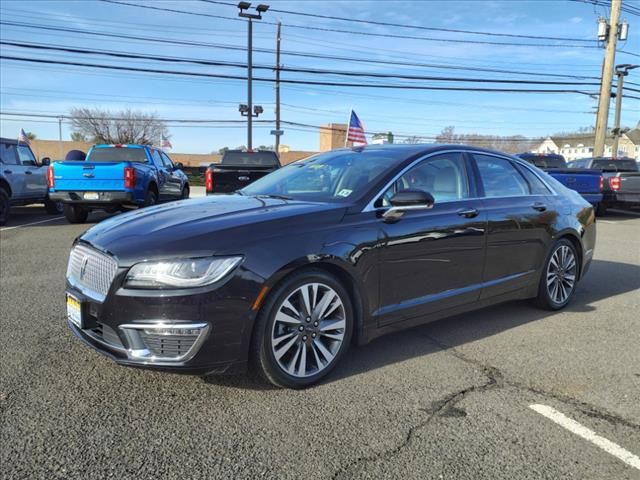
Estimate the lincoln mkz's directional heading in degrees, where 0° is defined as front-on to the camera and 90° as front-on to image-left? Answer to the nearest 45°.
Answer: approximately 45°

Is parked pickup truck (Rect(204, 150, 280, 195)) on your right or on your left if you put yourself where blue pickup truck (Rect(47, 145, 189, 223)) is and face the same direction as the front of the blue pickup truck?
on your right

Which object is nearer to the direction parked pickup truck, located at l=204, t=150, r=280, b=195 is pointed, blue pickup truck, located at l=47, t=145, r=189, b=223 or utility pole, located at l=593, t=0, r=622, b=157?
the utility pole

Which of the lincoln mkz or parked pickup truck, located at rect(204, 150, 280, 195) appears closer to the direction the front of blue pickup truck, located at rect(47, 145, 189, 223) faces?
the parked pickup truck

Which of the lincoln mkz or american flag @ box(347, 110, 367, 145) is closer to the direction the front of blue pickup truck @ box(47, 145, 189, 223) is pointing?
the american flag

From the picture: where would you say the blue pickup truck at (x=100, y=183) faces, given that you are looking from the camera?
facing away from the viewer and to the right of the viewer

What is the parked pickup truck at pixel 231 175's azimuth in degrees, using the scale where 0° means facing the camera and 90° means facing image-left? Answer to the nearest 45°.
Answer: approximately 180°

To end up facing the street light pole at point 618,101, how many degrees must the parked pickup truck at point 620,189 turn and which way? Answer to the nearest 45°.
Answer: approximately 45° to its right

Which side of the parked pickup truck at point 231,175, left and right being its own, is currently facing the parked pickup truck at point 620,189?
right

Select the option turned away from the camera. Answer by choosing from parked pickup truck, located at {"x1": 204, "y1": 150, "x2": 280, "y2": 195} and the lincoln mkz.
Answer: the parked pickup truck

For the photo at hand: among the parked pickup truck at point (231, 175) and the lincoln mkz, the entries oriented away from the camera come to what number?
1

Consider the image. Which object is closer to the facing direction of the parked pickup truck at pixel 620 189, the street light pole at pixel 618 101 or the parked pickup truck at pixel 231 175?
the street light pole

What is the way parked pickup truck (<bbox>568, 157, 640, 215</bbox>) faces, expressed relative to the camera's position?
facing away from the viewer and to the left of the viewer

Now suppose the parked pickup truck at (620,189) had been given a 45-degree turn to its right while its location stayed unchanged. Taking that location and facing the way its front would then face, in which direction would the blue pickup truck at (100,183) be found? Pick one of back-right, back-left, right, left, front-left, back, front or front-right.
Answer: back-left

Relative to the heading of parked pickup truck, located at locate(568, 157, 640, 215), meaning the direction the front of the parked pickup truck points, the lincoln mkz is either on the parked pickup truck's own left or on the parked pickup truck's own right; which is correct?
on the parked pickup truck's own left

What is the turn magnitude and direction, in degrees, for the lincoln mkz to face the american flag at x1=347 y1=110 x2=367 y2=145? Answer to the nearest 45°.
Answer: approximately 135° to its right
